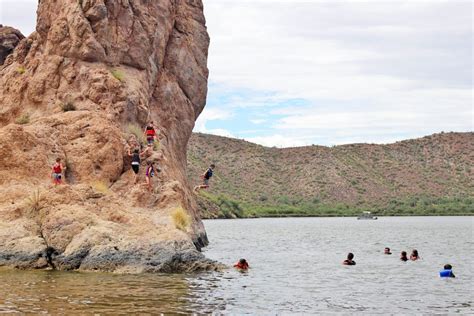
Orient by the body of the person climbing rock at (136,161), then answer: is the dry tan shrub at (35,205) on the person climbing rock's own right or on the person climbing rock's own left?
on the person climbing rock's own left

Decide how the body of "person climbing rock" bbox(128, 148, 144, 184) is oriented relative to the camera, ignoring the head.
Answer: away from the camera

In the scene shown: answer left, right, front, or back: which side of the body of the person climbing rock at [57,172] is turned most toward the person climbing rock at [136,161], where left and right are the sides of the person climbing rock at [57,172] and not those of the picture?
right

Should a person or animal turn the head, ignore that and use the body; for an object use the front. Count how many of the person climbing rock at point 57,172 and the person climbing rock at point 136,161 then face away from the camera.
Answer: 2

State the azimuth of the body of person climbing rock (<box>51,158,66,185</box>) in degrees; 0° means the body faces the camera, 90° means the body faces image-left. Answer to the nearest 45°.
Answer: approximately 180°
